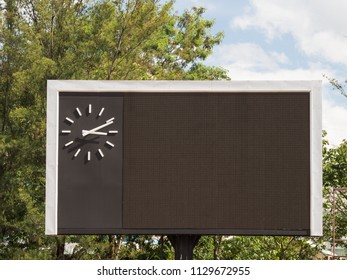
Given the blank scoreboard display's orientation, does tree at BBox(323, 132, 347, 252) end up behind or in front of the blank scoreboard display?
behind

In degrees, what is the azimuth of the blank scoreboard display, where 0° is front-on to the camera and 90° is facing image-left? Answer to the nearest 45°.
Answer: approximately 0°
